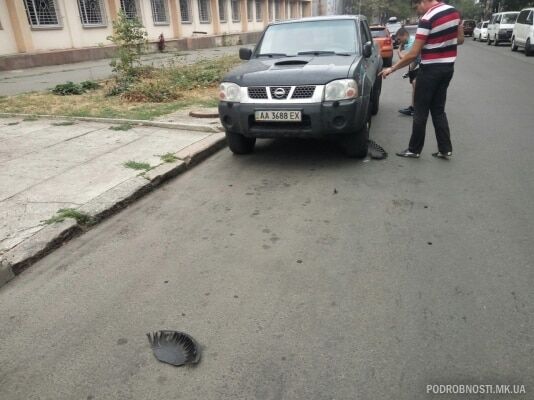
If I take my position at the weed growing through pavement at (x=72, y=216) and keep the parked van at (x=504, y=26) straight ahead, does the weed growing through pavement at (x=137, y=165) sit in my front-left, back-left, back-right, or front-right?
front-left

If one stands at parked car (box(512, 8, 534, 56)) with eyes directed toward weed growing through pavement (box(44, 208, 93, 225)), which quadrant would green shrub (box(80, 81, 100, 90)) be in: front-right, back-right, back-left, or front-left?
front-right

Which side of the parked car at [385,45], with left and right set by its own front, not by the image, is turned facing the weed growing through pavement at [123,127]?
front

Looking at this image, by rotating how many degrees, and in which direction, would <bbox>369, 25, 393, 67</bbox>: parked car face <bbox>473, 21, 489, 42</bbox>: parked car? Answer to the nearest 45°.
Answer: approximately 45° to its right

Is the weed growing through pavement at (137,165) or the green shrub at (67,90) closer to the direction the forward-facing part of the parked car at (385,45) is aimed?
the weed growing through pavement

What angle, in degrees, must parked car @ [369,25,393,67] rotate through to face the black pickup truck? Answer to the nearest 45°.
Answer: approximately 180°

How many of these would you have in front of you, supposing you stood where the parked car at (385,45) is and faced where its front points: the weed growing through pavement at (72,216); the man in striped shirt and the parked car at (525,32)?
2

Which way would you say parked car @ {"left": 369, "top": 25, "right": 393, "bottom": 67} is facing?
away from the camera

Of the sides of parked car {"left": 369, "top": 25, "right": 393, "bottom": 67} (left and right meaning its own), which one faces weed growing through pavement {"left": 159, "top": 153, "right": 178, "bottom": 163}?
back

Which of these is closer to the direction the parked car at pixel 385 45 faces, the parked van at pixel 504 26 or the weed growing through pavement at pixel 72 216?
the weed growing through pavement

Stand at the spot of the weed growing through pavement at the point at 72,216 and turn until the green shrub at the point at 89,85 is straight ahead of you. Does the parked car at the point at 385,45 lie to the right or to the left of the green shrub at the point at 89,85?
right

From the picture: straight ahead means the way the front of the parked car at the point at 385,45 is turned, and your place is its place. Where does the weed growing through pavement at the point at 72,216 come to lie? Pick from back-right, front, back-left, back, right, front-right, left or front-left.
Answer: front
